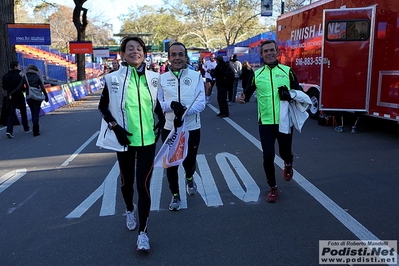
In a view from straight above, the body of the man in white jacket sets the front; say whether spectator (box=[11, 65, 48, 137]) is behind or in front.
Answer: behind

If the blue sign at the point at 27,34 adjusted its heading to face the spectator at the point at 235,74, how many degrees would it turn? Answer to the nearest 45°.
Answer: approximately 90° to its left

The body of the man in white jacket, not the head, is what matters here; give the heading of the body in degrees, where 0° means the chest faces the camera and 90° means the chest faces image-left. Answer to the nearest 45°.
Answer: approximately 0°
